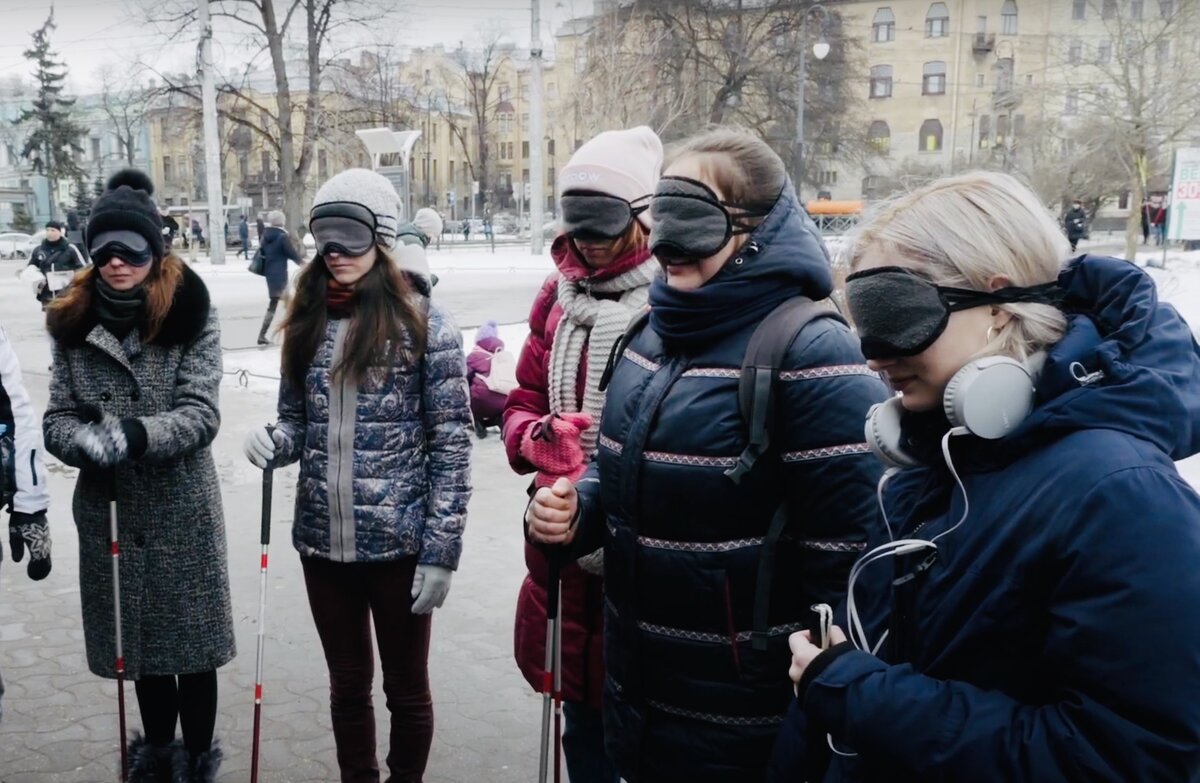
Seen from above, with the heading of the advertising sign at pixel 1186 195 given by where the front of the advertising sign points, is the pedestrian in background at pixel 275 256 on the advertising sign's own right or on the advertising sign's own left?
on the advertising sign's own right

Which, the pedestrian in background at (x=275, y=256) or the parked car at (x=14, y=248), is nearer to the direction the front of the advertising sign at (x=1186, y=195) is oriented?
the pedestrian in background

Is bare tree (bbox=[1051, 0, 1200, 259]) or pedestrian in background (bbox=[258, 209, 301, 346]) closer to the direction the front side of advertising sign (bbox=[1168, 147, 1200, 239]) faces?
the pedestrian in background

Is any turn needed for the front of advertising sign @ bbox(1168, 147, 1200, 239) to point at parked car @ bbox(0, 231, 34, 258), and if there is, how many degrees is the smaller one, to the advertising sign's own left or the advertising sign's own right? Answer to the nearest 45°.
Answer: approximately 90° to the advertising sign's own right

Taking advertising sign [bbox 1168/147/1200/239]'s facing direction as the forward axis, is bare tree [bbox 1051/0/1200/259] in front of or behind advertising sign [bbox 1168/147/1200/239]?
behind

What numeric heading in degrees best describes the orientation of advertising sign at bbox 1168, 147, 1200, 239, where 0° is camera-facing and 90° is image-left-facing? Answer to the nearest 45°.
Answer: approximately 0°
